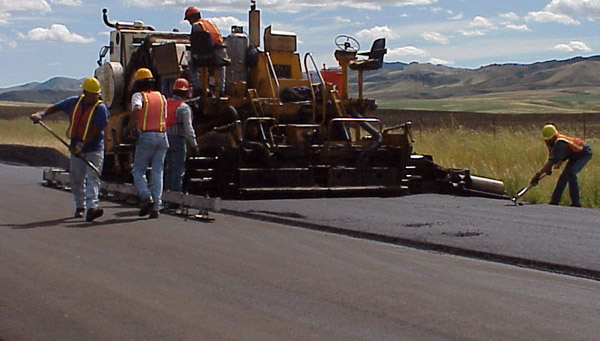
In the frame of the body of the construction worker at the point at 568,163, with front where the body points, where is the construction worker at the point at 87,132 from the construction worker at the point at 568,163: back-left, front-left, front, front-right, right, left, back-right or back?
front-left

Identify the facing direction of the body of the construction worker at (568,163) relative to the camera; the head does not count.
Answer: to the viewer's left

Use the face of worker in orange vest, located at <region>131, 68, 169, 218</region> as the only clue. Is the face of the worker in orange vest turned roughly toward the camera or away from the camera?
away from the camera

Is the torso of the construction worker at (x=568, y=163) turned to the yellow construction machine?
yes

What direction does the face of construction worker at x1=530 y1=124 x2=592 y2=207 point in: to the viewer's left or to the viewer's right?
to the viewer's left

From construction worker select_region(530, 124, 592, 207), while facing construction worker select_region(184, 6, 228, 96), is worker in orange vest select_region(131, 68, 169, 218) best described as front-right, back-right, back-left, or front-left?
front-left

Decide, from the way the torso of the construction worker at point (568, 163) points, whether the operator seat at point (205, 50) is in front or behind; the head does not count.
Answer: in front

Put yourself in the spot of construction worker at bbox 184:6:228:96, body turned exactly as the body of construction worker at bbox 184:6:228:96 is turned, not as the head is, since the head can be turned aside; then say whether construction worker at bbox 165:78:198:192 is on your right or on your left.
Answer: on your left

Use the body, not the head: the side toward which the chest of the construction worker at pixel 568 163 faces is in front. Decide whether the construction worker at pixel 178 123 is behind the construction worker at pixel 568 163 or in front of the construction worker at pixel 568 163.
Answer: in front

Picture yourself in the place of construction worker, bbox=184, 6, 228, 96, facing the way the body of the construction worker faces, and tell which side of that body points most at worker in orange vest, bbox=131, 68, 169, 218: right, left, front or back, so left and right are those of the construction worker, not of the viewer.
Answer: left
